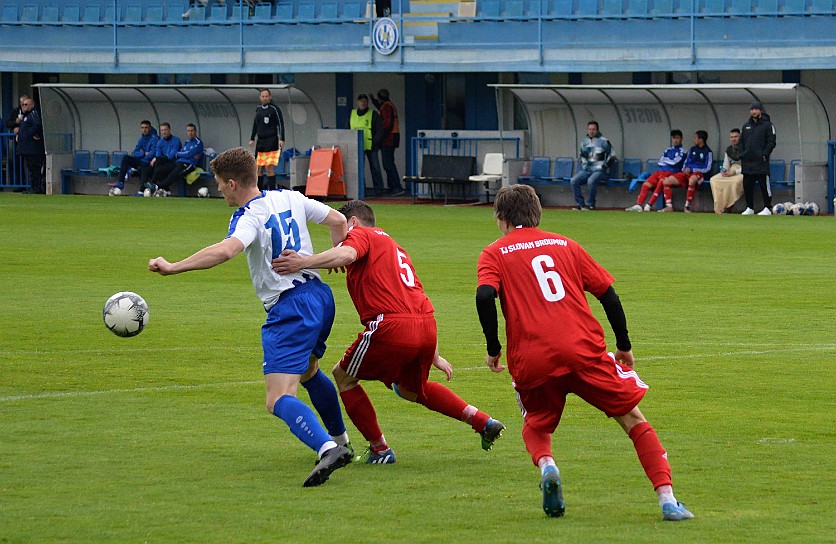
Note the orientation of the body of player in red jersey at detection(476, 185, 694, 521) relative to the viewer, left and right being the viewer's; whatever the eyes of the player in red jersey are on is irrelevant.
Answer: facing away from the viewer

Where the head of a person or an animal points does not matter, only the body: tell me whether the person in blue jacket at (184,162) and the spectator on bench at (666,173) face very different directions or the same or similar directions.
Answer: same or similar directions

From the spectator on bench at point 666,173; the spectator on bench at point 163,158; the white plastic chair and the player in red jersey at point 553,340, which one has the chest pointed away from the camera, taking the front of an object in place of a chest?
the player in red jersey

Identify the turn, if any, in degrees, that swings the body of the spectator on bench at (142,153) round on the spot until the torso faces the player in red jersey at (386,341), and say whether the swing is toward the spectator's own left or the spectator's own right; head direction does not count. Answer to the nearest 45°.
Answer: approximately 45° to the spectator's own left

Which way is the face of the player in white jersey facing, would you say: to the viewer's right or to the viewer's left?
to the viewer's left

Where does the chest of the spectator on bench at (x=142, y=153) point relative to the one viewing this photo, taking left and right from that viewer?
facing the viewer and to the left of the viewer

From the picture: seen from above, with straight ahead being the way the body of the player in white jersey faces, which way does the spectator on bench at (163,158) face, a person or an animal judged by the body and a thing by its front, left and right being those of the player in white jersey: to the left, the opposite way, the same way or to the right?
to the left

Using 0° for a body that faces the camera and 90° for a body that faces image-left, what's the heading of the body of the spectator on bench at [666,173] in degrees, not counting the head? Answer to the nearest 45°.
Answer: approximately 45°

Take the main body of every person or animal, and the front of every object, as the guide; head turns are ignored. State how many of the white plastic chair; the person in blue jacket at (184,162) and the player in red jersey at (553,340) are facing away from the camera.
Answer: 1

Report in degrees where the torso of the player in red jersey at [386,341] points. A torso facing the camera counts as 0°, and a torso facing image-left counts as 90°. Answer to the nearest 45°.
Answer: approximately 135°

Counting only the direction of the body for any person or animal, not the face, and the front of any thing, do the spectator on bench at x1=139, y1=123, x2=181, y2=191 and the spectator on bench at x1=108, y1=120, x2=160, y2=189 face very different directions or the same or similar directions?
same or similar directions

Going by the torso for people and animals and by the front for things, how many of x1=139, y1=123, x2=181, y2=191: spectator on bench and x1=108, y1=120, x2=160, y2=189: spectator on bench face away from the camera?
0

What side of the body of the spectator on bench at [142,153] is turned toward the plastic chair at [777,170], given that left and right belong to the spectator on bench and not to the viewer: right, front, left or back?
left
